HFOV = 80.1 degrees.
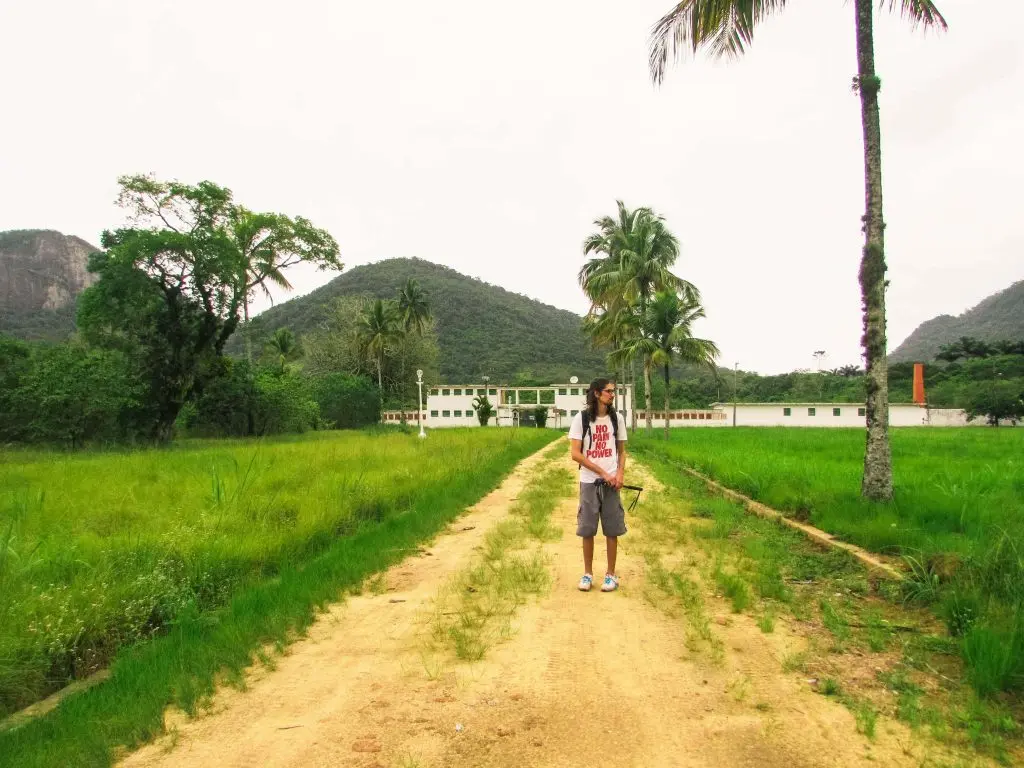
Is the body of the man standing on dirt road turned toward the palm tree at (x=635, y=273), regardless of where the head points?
no

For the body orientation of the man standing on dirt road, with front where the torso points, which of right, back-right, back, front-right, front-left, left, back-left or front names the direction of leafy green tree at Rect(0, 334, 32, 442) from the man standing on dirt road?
back-right

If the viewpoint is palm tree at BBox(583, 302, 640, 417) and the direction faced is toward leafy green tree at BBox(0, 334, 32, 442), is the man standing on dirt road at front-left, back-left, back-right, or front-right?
front-left

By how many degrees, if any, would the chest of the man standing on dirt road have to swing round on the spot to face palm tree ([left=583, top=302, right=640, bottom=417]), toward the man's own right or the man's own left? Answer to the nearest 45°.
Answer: approximately 180°

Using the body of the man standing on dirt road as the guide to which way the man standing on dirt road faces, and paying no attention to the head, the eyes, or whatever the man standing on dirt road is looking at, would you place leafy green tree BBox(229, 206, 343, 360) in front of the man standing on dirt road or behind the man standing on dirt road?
behind

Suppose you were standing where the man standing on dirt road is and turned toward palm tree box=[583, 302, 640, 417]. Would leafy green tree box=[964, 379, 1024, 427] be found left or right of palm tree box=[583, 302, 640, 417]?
right

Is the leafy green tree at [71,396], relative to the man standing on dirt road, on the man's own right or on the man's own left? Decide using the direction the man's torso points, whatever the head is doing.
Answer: on the man's own right

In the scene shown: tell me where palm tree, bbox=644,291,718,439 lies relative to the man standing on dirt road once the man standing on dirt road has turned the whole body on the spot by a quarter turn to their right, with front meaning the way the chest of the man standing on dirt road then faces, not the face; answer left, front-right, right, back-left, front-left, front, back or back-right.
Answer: right

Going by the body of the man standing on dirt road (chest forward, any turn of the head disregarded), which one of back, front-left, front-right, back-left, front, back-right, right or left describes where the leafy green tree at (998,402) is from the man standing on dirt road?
back-left

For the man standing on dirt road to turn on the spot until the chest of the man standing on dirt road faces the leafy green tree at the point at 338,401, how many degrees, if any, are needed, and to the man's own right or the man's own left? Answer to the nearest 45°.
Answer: approximately 135° to the man's own right

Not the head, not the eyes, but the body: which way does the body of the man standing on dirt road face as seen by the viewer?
toward the camera

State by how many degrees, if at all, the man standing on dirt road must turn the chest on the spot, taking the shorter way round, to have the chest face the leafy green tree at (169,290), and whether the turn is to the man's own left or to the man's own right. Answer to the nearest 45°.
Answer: approximately 135° to the man's own right
